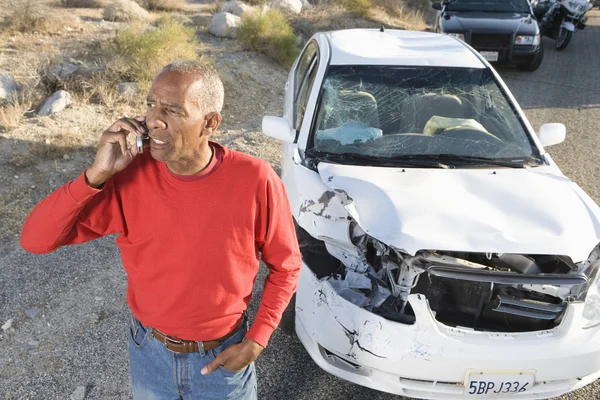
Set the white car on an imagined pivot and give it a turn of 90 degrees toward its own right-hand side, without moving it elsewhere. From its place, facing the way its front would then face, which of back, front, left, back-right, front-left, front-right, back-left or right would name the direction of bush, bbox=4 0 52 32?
front-right

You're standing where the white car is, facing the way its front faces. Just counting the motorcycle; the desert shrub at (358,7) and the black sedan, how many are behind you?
3

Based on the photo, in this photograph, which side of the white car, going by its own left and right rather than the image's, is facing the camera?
front

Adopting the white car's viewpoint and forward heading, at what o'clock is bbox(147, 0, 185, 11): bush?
The bush is roughly at 5 o'clock from the white car.

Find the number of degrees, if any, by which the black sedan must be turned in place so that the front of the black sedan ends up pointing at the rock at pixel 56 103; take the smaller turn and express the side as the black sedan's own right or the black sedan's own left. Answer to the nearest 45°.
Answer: approximately 45° to the black sedan's own right

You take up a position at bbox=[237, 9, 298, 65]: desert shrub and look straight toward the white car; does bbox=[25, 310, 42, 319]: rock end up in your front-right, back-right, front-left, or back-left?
front-right

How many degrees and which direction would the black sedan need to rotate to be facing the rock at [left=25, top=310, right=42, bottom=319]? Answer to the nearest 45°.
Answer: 0° — it already faces it

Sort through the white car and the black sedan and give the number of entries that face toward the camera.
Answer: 2

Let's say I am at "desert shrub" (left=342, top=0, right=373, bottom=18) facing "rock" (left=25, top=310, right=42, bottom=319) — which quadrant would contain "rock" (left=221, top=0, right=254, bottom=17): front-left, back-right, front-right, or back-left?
front-right

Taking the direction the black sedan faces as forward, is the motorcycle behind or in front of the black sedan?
behind

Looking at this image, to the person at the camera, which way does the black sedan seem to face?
facing the viewer

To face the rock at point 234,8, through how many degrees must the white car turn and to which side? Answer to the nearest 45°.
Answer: approximately 135° to its right

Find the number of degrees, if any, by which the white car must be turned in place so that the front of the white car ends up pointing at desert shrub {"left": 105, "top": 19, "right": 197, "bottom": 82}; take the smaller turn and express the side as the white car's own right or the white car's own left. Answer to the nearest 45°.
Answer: approximately 135° to the white car's own right

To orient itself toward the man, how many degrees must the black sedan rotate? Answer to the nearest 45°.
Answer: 0° — it already faces them

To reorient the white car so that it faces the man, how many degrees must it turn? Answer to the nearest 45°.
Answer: approximately 45° to its right

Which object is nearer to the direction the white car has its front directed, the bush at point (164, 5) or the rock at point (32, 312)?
the rock
